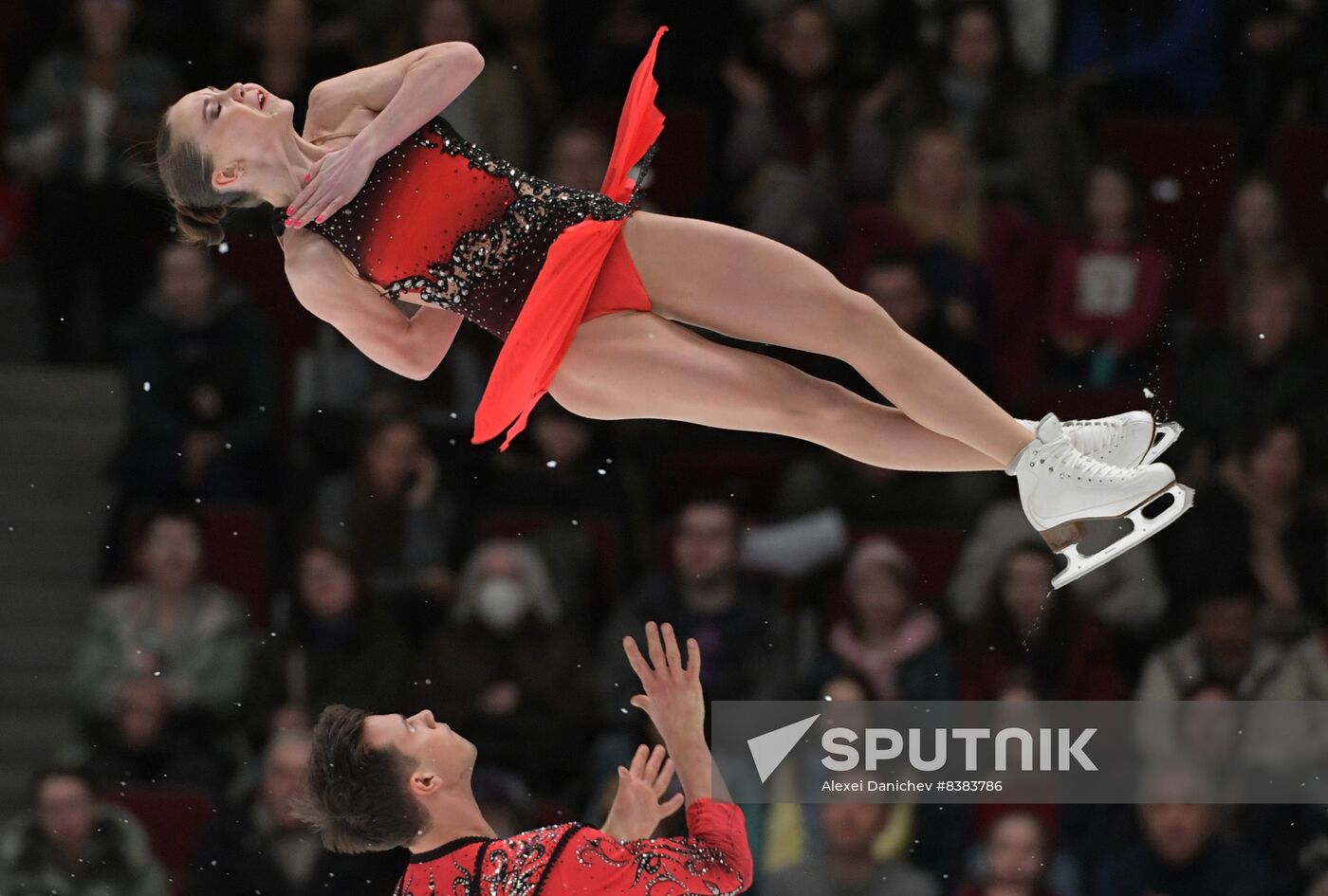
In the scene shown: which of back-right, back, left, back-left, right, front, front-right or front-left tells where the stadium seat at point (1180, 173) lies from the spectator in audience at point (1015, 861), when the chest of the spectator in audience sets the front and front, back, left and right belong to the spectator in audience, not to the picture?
back

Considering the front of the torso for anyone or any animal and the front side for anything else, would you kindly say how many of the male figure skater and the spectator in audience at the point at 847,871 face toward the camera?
1

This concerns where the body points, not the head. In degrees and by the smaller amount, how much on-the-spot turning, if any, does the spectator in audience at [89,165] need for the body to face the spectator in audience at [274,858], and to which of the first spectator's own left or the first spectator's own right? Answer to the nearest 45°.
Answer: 0° — they already face them

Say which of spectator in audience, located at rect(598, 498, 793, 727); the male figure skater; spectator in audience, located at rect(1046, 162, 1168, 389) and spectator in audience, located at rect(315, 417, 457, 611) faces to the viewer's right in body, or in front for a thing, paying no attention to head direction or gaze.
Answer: the male figure skater

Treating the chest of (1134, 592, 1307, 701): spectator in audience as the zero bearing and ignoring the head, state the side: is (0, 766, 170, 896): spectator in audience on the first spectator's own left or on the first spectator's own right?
on the first spectator's own right

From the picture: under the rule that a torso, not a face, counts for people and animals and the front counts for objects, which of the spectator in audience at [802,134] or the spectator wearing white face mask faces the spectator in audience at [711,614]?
the spectator in audience at [802,134]

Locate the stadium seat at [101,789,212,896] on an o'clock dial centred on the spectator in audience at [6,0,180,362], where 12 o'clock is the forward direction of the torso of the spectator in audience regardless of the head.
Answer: The stadium seat is roughly at 12 o'clock from the spectator in audience.
